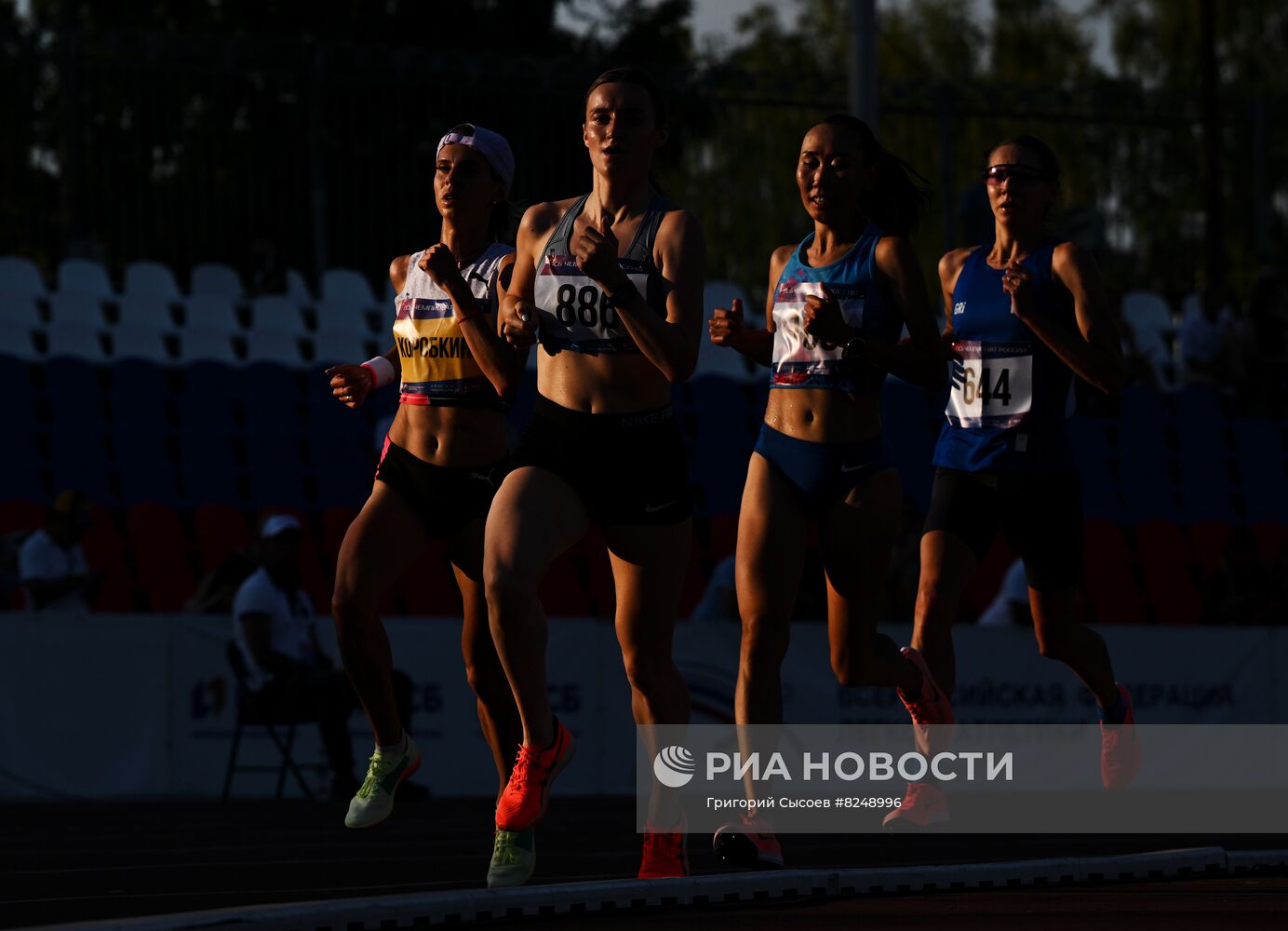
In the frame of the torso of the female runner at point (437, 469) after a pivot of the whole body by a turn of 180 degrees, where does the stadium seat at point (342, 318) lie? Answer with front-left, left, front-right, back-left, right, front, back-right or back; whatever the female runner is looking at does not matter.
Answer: front-left

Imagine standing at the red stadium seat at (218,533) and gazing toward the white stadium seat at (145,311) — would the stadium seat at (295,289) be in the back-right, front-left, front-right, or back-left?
front-right

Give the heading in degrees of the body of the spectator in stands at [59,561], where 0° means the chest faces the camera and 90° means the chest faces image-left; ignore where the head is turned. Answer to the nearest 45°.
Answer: approximately 315°

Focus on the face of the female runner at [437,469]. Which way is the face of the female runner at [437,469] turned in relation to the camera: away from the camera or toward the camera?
toward the camera

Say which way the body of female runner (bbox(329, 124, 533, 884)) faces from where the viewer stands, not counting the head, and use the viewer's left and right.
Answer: facing the viewer and to the left of the viewer

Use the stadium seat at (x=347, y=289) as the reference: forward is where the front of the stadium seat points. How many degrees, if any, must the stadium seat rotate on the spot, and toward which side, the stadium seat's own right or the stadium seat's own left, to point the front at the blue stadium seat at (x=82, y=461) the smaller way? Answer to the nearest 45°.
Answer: approximately 90° to the stadium seat's own right

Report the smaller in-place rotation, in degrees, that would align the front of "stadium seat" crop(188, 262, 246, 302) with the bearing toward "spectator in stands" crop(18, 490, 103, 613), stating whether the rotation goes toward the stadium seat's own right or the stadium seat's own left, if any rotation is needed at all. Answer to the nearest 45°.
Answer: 0° — it already faces them

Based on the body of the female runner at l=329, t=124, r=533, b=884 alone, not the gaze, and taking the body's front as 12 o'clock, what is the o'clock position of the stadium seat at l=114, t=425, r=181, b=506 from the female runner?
The stadium seat is roughly at 4 o'clock from the female runner.

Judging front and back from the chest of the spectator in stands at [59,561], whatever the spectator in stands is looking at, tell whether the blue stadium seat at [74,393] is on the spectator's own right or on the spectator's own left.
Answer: on the spectator's own left

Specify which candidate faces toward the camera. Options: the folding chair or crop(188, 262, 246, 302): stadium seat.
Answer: the stadium seat

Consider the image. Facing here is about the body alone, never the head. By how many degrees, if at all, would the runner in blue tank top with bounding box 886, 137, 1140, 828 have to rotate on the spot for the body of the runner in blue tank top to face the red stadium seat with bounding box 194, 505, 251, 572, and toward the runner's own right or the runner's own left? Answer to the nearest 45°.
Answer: approximately 90° to the runner's own right

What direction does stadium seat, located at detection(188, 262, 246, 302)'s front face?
toward the camera
